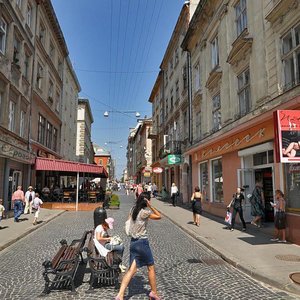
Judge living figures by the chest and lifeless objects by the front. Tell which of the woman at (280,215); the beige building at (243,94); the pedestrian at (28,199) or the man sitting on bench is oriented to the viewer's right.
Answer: the man sitting on bench

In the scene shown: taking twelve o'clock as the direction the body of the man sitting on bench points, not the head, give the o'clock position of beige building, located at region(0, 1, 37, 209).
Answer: The beige building is roughly at 8 o'clock from the man sitting on bench.

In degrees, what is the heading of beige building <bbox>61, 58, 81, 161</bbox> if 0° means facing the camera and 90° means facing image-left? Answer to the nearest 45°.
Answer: approximately 270°

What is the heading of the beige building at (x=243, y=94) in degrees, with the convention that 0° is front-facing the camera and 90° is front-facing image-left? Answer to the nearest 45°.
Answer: approximately 45°

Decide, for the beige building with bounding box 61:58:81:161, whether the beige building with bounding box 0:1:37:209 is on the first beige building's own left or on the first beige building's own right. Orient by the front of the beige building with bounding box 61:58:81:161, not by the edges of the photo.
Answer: on the first beige building's own right

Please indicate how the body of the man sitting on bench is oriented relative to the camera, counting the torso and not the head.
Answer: to the viewer's right

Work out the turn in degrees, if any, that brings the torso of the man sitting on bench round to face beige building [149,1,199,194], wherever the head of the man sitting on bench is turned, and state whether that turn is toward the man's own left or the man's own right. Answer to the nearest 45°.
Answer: approximately 90° to the man's own left

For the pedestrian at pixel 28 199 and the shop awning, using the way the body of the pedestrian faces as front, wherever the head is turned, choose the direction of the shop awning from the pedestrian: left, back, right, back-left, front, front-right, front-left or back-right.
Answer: back-left

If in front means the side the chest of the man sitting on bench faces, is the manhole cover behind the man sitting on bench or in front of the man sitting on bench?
in front
